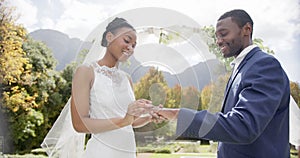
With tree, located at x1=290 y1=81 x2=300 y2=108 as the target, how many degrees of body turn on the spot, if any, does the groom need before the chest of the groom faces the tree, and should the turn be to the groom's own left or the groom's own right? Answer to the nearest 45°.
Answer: approximately 90° to the groom's own right

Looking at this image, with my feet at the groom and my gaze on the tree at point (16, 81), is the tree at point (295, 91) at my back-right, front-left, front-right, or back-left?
front-right

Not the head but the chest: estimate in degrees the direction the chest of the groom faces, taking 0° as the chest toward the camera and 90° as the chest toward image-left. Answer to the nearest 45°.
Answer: approximately 90°

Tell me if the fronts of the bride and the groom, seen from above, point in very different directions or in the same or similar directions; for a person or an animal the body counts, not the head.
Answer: very different directions

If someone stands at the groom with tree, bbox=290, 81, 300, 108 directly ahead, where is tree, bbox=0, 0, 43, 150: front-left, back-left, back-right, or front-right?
front-left

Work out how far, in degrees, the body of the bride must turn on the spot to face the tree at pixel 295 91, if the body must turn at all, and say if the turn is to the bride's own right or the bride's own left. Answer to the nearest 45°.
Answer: approximately 90° to the bride's own left

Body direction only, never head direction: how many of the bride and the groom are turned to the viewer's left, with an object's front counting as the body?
1

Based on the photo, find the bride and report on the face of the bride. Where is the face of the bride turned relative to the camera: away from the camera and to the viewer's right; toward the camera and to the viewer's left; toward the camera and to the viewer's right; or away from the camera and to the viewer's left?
toward the camera and to the viewer's right

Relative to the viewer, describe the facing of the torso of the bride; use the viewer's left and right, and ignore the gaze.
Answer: facing the viewer and to the right of the viewer
